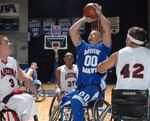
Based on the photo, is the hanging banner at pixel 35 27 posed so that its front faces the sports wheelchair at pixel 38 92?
yes

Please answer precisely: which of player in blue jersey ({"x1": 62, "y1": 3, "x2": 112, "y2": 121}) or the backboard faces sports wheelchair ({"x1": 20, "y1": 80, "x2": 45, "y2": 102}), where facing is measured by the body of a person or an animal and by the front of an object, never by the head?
the backboard

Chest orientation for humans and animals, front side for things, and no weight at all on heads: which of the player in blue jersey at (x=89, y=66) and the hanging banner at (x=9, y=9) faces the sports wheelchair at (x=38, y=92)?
the hanging banner

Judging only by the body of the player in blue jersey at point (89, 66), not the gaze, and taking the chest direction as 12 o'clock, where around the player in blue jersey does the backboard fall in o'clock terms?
The backboard is roughly at 4 o'clock from the player in blue jersey.

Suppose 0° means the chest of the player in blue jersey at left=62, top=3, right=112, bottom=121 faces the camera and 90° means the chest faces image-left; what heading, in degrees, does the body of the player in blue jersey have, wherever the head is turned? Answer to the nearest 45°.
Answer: approximately 45°

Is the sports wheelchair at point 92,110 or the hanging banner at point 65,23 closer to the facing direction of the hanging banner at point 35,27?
the sports wheelchair

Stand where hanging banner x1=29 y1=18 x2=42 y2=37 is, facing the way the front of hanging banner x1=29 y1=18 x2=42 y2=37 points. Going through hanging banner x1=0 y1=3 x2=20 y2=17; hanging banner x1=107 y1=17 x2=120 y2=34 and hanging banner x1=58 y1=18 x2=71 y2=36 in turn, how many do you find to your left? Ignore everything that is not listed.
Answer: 2

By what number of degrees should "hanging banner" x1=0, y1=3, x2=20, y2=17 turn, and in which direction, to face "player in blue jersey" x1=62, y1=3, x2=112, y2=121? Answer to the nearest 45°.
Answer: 0° — it already faces them

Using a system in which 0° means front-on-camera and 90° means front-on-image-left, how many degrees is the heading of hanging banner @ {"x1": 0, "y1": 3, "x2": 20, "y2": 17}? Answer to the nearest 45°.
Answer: approximately 0°

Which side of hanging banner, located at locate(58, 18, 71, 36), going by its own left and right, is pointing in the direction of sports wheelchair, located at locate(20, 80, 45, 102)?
front

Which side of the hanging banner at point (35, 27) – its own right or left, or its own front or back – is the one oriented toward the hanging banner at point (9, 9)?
right

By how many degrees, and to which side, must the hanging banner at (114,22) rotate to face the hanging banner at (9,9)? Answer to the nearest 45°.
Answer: approximately 90° to its right
